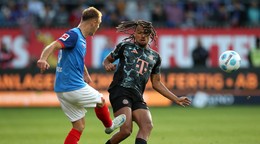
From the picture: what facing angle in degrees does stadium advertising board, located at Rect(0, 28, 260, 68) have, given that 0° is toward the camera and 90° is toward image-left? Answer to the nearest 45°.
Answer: approximately 0°

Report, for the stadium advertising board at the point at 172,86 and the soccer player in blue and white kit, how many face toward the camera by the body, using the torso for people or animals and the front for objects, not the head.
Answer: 1

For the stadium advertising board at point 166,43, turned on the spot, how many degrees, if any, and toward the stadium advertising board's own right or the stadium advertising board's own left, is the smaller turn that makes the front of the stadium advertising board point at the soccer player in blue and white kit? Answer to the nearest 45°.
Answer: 0° — it already faces them

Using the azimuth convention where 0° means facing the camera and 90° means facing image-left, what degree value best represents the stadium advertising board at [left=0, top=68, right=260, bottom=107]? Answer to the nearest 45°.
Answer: approximately 0°

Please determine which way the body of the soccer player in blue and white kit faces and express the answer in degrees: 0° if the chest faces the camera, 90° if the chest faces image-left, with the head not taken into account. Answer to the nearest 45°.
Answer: approximately 270°

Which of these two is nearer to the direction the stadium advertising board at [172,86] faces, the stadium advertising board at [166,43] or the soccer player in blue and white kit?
the soccer player in blue and white kit

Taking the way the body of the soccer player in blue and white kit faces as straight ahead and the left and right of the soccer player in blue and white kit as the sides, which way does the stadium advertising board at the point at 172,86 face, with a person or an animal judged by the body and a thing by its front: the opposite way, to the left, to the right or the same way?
to the right

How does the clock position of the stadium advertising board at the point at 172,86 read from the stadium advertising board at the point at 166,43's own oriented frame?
the stadium advertising board at the point at 172,86 is roughly at 12 o'clock from the stadium advertising board at the point at 166,43.

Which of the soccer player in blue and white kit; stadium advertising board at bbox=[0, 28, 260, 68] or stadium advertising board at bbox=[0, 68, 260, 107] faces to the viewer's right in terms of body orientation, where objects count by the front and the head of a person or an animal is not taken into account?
the soccer player in blue and white kit

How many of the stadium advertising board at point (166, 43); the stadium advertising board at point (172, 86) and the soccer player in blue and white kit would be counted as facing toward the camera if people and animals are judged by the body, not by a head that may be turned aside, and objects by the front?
2

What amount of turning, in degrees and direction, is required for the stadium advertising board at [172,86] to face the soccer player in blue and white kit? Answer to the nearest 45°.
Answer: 0° — it already faces them

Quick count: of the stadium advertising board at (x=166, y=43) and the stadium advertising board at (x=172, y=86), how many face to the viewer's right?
0

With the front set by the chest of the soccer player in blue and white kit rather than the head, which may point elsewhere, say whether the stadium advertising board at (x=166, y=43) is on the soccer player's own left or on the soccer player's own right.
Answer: on the soccer player's own left

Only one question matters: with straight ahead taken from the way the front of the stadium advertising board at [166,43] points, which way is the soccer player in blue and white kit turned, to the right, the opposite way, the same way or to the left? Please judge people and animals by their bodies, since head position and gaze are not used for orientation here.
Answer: to the left
